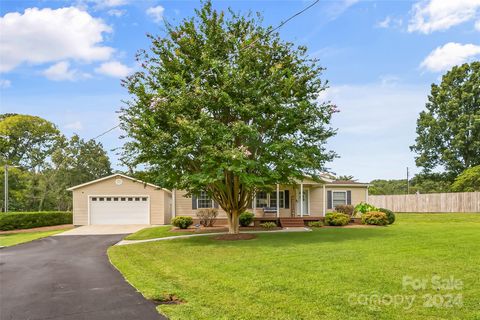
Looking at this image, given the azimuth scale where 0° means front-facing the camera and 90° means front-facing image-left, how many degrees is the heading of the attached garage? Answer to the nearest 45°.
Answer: approximately 0°

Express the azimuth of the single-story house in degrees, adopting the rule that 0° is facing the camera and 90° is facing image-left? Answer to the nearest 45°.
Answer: approximately 0°

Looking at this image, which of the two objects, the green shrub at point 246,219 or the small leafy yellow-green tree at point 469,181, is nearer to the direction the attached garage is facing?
the green shrub
